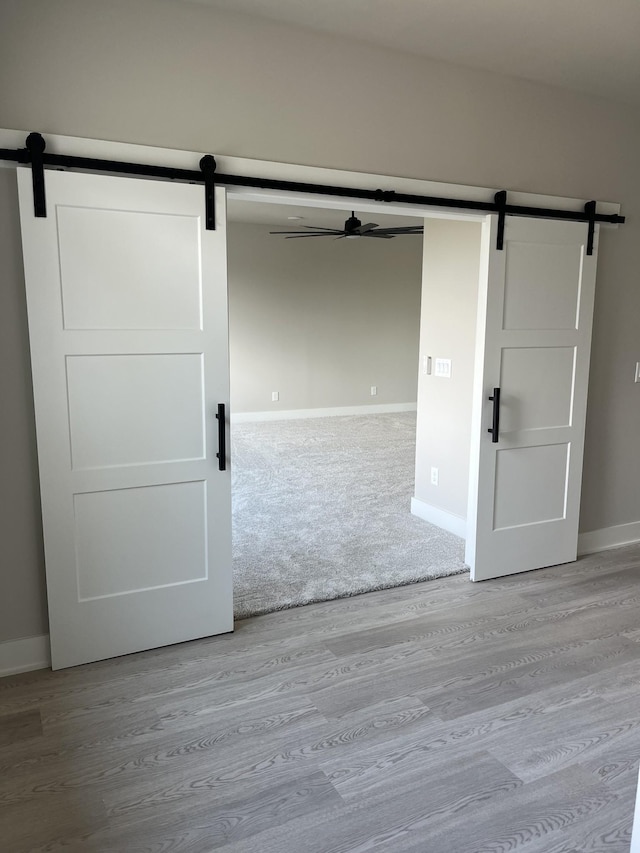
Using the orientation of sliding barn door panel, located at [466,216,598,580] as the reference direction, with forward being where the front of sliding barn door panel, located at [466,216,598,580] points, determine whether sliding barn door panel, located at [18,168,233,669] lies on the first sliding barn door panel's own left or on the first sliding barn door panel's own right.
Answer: on the first sliding barn door panel's own right
